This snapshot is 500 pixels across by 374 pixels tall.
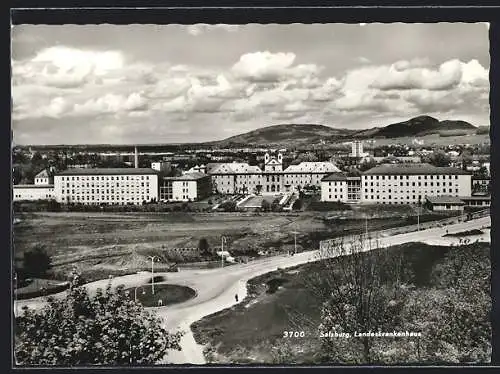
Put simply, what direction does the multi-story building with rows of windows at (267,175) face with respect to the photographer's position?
facing the viewer

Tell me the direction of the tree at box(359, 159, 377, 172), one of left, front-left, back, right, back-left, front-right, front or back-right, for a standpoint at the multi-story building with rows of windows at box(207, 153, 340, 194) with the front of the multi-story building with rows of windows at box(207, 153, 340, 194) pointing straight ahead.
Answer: left

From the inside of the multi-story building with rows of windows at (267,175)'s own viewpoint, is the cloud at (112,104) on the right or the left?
on its right

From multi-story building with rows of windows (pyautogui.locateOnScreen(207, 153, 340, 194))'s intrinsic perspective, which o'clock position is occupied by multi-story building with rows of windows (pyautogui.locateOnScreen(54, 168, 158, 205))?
multi-story building with rows of windows (pyautogui.locateOnScreen(54, 168, 158, 205)) is roughly at 3 o'clock from multi-story building with rows of windows (pyautogui.locateOnScreen(207, 153, 340, 194)).

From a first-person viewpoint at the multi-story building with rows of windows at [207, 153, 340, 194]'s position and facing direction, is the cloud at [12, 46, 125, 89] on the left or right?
on its right
